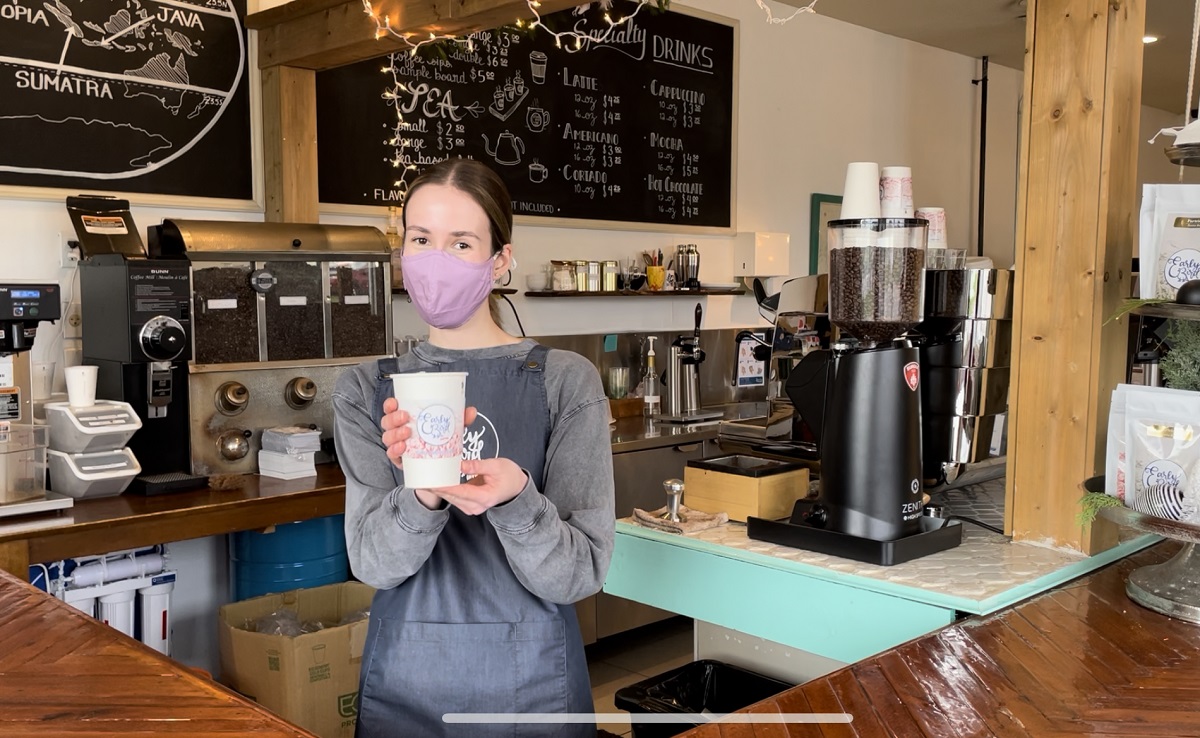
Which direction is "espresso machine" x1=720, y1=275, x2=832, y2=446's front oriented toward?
to the viewer's left

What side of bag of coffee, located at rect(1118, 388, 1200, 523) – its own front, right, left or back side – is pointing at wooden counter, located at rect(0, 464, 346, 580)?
right

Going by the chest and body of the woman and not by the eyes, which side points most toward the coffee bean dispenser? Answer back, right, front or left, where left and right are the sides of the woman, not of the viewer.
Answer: back

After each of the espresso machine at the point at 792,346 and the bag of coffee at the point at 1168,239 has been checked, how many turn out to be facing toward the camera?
1

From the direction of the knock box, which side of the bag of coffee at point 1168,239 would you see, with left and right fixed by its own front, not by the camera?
right

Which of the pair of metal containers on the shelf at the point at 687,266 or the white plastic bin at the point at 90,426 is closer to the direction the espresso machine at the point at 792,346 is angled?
the white plastic bin

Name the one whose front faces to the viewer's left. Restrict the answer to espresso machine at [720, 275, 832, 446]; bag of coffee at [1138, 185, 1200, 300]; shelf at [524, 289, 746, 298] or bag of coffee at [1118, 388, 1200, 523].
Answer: the espresso machine

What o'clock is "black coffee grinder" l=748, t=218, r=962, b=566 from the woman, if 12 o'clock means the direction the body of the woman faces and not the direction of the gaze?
The black coffee grinder is roughly at 8 o'clock from the woman.

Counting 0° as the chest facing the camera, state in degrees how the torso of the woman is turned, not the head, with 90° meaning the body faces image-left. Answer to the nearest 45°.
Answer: approximately 0°
